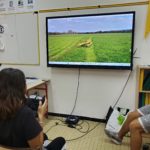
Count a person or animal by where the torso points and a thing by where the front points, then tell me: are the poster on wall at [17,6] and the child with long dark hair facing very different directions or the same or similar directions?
very different directions

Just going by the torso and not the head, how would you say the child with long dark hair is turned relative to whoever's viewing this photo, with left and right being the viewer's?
facing away from the viewer and to the right of the viewer

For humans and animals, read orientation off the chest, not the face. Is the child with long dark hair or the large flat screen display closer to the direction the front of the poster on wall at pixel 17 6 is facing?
the child with long dark hair

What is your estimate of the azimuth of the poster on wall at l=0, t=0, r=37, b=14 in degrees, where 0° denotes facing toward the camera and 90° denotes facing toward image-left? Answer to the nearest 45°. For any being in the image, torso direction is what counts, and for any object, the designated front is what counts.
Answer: approximately 45°

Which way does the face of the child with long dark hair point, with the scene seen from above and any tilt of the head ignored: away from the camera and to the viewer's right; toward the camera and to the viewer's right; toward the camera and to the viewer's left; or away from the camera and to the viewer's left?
away from the camera and to the viewer's right

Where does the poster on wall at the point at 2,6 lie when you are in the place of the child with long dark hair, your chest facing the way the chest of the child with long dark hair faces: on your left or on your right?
on your left
